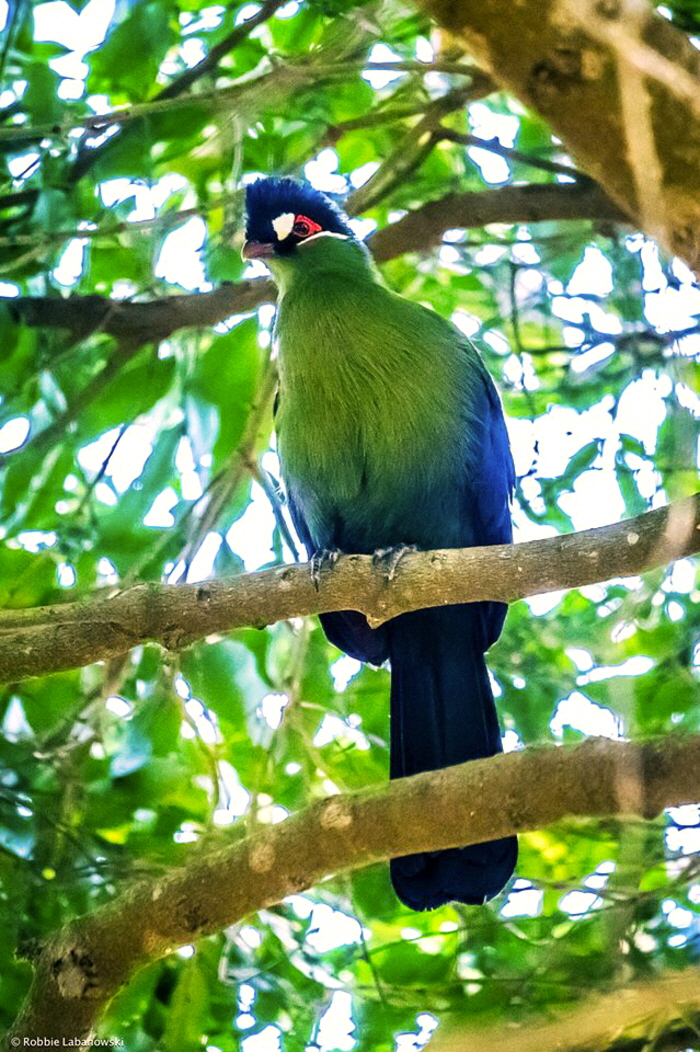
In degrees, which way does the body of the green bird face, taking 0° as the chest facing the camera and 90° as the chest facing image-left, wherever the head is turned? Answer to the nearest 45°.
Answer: approximately 45°
